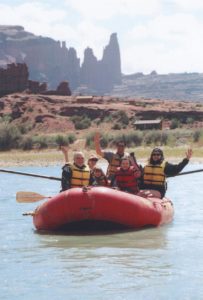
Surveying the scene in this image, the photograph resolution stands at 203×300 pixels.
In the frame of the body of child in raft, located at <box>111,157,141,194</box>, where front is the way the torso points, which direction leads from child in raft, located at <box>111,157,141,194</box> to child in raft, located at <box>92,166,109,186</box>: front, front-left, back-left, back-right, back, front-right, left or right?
right

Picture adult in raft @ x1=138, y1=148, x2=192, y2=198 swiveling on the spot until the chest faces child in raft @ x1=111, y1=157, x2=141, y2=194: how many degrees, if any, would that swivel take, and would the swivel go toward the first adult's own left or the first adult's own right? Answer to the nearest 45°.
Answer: approximately 45° to the first adult's own right

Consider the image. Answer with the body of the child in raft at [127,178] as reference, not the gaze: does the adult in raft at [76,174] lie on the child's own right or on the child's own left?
on the child's own right

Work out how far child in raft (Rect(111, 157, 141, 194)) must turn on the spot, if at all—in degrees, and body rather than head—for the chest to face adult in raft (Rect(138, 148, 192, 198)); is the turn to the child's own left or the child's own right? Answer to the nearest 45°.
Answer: approximately 135° to the child's own left

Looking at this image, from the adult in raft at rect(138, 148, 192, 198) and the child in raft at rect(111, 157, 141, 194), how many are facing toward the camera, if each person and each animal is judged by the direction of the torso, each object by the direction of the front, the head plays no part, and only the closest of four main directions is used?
2

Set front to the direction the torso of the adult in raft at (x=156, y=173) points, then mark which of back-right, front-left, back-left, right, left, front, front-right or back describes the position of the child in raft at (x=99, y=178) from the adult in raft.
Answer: front-right

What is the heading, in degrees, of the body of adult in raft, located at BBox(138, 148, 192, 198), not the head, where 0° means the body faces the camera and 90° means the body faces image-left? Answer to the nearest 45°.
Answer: approximately 0°

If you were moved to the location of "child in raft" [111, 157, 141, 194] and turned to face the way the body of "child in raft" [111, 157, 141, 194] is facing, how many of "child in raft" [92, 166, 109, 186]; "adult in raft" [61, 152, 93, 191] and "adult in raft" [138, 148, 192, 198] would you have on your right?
2

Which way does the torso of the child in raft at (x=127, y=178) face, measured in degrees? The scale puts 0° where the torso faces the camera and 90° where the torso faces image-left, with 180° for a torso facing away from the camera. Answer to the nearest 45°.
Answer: approximately 0°
